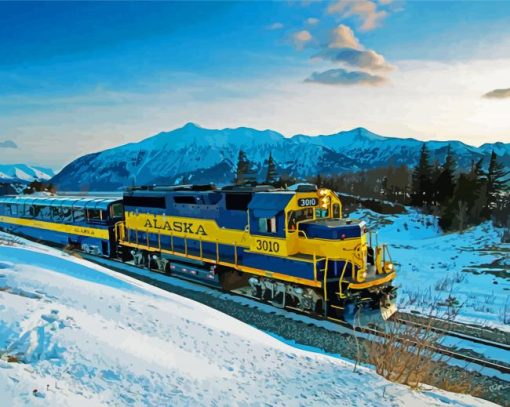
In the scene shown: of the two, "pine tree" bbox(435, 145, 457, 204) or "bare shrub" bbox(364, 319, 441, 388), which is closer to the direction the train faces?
the bare shrub

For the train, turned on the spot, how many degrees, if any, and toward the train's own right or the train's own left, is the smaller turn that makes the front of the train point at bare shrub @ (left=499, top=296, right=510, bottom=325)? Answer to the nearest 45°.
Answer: approximately 45° to the train's own left

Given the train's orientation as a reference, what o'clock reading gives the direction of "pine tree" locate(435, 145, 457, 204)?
The pine tree is roughly at 9 o'clock from the train.

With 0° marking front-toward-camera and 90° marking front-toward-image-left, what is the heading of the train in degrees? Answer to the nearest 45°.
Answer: approximately 315°

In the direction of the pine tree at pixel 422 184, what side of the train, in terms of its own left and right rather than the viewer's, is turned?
left

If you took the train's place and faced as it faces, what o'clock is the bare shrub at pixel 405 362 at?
The bare shrub is roughly at 1 o'clock from the train.

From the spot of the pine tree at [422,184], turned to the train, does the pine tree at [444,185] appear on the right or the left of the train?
left

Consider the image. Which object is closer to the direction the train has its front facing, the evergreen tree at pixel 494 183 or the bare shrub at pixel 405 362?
the bare shrub

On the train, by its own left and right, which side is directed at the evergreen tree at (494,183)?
left
